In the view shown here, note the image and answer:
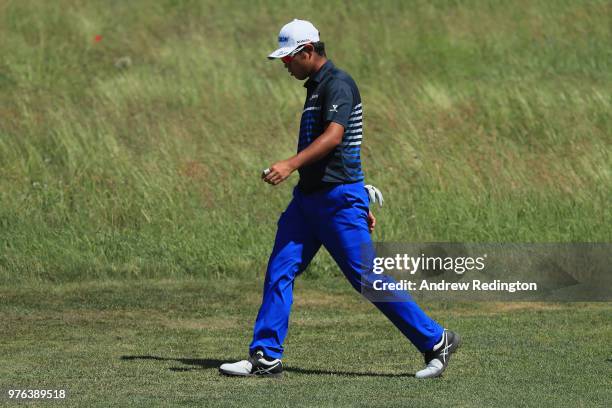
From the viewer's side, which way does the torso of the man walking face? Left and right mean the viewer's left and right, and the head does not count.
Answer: facing to the left of the viewer
